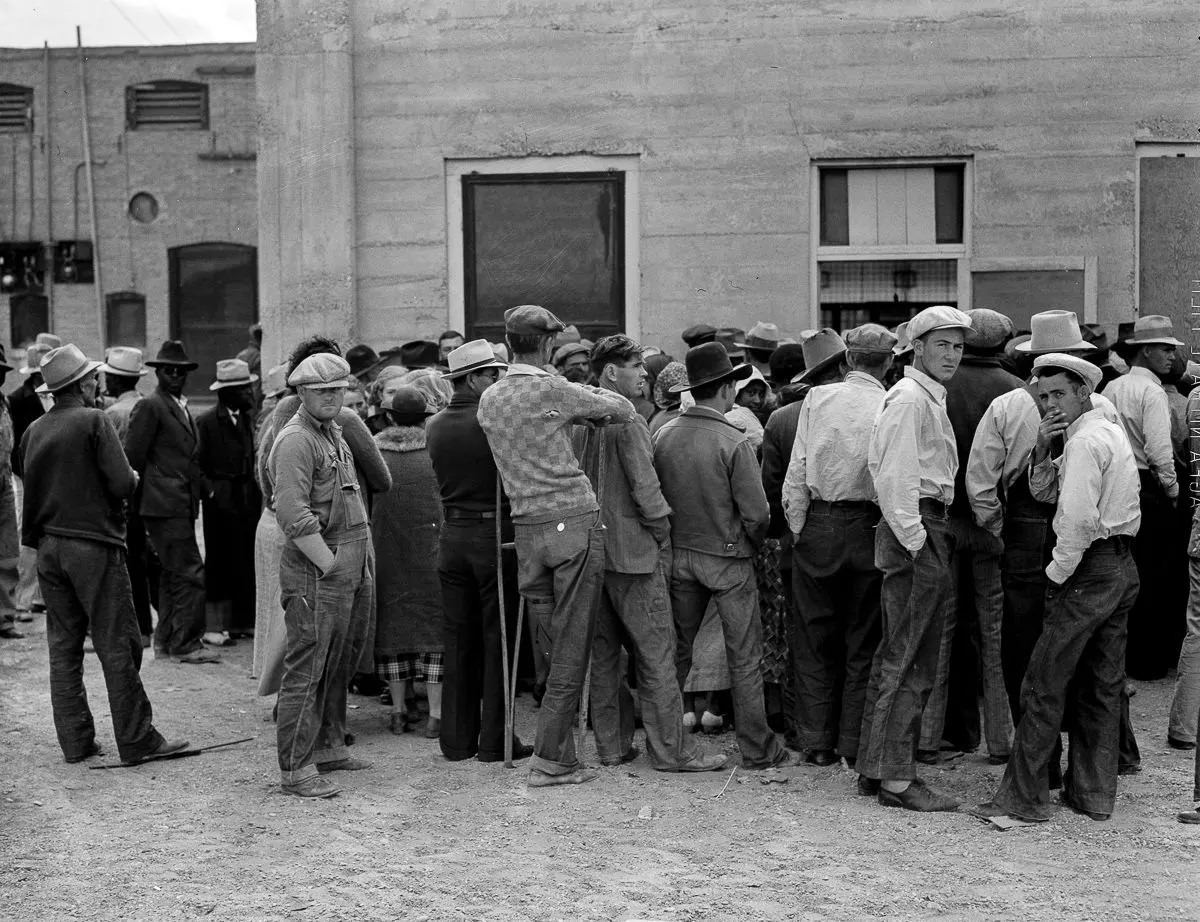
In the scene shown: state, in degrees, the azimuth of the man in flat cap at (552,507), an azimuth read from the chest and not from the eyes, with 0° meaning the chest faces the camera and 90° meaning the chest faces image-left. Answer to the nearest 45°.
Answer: approximately 225°

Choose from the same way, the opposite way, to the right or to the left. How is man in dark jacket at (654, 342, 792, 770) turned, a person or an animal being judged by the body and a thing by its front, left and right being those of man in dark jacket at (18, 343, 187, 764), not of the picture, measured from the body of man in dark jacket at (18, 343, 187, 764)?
the same way

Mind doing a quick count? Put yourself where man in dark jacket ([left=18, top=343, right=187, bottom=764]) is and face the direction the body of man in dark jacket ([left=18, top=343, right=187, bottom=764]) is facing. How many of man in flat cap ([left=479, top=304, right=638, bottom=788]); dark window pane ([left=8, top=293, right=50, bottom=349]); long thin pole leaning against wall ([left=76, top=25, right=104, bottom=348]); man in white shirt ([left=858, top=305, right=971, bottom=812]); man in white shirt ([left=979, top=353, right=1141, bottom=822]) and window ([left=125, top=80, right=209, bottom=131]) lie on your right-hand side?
3

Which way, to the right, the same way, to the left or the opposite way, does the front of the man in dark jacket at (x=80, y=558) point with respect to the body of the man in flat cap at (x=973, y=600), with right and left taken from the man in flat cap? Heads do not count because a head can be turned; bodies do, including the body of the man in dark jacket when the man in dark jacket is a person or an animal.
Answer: the same way

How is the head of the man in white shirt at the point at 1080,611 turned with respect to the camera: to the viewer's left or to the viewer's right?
to the viewer's left

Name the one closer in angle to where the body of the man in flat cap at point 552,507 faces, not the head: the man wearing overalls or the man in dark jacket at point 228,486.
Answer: the man in dark jacket

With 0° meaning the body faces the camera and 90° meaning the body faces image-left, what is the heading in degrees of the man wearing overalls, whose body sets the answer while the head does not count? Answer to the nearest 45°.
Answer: approximately 315°

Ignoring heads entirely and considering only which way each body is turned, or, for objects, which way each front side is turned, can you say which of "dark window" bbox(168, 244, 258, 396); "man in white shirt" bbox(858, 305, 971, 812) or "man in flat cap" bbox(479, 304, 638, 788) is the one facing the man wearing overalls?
the dark window

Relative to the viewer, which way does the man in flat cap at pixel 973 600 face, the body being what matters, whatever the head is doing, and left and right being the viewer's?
facing away from the viewer

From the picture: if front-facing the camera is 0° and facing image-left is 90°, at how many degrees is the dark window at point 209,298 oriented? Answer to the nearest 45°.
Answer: approximately 0°
